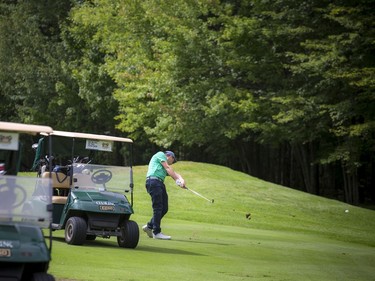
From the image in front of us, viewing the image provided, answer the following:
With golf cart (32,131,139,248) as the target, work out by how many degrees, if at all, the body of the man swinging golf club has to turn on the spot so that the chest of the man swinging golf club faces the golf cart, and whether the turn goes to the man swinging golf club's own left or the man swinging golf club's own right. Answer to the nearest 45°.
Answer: approximately 135° to the man swinging golf club's own right

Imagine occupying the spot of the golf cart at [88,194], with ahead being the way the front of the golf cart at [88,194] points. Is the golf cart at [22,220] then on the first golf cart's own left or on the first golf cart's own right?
on the first golf cart's own right

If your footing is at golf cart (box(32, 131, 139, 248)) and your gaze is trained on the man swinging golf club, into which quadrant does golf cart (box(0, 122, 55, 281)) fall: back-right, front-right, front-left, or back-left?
back-right

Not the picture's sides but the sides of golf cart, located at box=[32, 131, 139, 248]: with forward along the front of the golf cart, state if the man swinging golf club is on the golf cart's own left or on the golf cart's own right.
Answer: on the golf cart's own left

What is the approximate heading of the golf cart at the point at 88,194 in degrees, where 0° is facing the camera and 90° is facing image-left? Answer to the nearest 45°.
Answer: approximately 315°

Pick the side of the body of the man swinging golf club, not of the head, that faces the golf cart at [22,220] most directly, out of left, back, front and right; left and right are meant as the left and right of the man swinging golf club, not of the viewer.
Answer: right

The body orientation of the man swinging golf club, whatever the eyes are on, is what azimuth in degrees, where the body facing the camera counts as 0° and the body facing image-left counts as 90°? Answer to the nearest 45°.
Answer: approximately 270°
